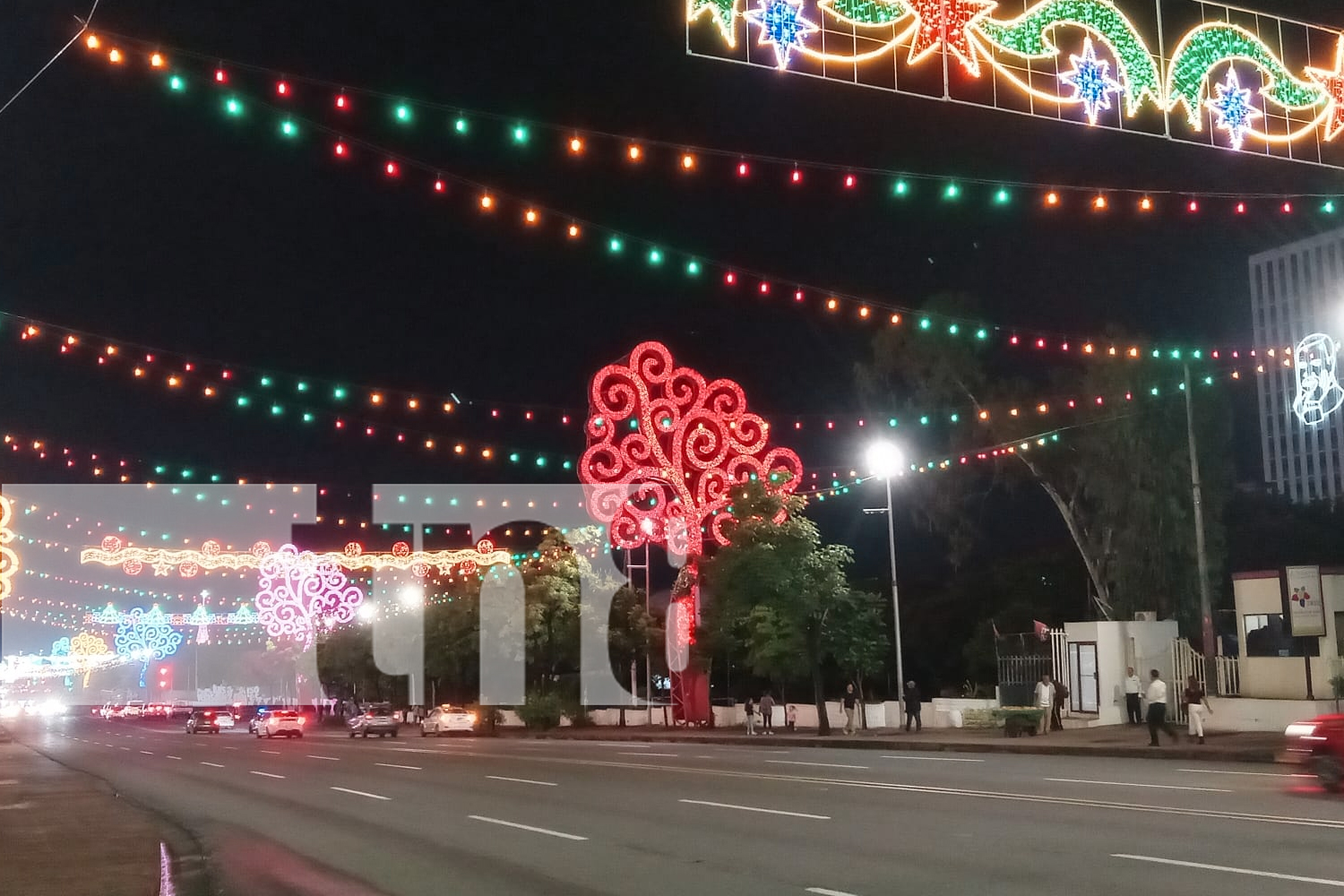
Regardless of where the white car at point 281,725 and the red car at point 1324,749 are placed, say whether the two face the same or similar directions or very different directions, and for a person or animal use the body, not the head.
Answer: same or similar directions

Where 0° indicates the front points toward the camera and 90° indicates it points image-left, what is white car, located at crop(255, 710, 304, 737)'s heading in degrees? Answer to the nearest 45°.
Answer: approximately 135°

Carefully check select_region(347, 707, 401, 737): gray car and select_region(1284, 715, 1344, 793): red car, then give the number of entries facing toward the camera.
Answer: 0

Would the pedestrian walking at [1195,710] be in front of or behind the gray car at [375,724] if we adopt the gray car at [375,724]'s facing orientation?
behind

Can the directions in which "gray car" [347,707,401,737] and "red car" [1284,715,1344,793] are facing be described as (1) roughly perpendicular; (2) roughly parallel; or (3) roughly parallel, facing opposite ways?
roughly parallel

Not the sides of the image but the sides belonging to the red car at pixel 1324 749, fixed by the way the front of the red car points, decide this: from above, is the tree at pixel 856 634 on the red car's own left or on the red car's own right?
on the red car's own right

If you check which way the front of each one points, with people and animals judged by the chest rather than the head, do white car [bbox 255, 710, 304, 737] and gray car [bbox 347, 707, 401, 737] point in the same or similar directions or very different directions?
same or similar directions

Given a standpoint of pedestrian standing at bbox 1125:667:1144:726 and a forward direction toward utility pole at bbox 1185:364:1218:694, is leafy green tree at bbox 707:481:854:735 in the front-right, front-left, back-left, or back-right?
back-left
